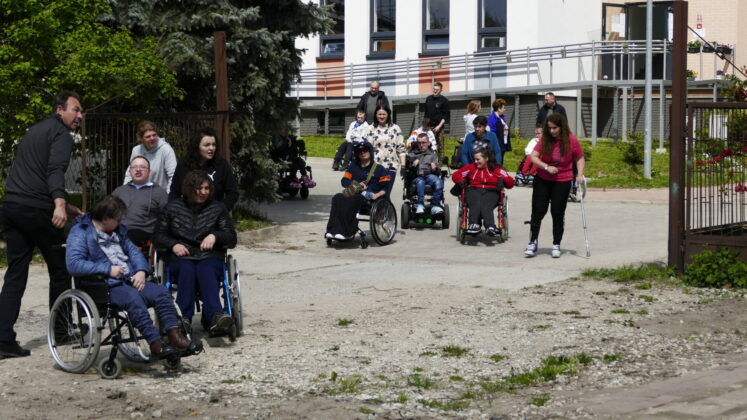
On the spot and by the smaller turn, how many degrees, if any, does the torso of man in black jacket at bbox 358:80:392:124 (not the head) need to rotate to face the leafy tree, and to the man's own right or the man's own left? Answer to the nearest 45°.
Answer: approximately 45° to the man's own right

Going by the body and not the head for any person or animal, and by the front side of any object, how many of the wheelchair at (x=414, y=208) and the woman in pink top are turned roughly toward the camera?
2

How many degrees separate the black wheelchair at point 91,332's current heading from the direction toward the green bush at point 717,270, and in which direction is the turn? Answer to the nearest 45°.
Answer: approximately 45° to its left

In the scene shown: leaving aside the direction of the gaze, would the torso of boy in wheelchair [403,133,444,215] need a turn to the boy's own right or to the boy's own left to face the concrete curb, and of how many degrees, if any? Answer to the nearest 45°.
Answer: approximately 90° to the boy's own right

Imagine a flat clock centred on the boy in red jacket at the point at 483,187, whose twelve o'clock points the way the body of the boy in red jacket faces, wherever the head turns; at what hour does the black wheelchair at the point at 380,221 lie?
The black wheelchair is roughly at 3 o'clock from the boy in red jacket.

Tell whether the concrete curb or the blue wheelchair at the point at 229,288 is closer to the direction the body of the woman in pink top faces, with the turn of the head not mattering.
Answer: the blue wheelchair

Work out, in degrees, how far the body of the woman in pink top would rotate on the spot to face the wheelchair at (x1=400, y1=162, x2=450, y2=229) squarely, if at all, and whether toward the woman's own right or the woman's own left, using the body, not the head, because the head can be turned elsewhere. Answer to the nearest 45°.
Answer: approximately 135° to the woman's own right

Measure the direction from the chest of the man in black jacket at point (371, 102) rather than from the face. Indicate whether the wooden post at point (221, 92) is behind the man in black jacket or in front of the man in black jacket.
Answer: in front

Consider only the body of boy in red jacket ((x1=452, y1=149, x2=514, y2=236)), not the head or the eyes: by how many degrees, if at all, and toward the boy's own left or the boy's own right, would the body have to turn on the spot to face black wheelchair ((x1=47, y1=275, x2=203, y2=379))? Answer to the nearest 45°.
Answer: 0° — they already face it

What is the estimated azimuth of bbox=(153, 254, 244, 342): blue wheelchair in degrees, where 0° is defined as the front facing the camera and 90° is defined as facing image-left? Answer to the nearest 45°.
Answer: approximately 0°

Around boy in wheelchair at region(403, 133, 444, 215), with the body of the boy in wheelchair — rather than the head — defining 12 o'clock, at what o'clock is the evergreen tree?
The evergreen tree is roughly at 3 o'clock from the boy in wheelchair.

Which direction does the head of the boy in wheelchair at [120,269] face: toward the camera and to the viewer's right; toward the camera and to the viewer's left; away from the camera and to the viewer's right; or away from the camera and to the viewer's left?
toward the camera and to the viewer's right
